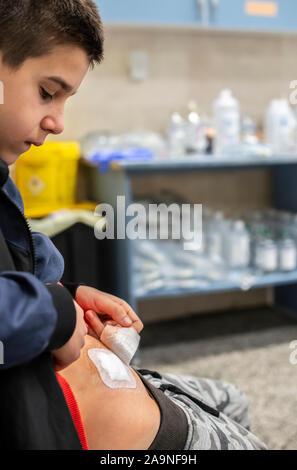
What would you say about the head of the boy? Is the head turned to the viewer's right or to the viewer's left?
to the viewer's right

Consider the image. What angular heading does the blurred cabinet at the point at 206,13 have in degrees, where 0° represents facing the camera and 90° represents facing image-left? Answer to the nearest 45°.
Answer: approximately 0°

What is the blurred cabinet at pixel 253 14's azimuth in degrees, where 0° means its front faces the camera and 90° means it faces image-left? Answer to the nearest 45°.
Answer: approximately 0°
